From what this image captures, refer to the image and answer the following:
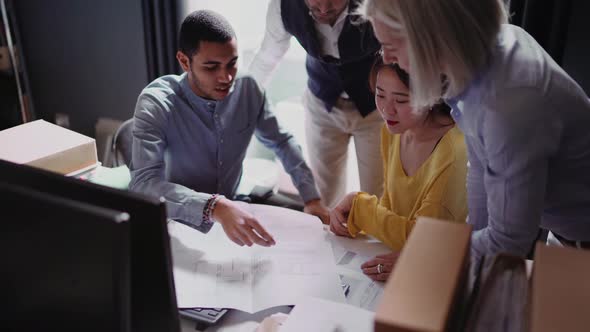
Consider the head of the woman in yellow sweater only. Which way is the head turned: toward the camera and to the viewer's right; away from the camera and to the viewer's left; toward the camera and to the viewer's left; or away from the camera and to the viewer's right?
toward the camera and to the viewer's left

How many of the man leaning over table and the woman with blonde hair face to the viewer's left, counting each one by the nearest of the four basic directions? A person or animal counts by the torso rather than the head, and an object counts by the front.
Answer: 1

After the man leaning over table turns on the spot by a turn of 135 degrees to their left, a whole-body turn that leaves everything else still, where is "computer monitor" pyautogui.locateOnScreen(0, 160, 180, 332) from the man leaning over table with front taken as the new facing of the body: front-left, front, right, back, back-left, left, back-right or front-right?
back

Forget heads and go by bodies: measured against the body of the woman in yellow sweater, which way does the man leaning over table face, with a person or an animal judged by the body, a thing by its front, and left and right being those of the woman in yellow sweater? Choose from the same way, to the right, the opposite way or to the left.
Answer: to the left

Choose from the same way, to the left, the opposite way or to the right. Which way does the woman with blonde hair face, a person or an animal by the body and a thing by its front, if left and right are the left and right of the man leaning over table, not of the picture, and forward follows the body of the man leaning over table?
to the right

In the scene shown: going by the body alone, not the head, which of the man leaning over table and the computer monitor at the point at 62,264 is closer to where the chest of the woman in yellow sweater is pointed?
the computer monitor

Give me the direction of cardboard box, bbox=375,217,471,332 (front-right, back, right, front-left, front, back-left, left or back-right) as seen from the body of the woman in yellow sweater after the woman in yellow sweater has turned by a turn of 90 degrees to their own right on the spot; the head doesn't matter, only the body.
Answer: back-left

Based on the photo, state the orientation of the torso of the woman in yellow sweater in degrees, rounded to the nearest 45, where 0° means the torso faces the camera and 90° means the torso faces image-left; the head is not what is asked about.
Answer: approximately 45°

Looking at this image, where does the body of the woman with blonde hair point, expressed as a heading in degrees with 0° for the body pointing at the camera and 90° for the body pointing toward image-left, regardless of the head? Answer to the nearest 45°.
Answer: approximately 90°

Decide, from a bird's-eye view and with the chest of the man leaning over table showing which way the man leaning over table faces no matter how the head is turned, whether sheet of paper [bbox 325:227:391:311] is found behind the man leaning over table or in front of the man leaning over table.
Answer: in front

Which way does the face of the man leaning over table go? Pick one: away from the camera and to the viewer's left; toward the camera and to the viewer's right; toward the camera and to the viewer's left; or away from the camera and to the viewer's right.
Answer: toward the camera and to the viewer's right

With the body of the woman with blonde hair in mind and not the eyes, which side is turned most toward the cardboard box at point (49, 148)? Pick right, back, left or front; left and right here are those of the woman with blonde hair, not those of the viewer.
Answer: front

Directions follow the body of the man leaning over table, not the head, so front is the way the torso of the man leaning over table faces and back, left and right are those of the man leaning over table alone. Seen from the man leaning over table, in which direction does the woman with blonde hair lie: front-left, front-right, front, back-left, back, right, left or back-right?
front
